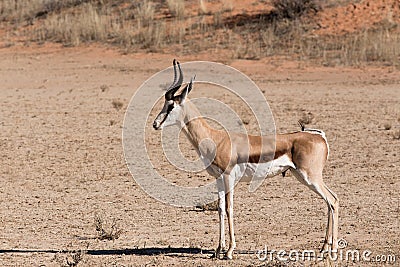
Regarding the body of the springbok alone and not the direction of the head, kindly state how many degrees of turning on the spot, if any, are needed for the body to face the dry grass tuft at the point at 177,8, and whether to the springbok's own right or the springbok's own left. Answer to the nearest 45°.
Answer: approximately 90° to the springbok's own right

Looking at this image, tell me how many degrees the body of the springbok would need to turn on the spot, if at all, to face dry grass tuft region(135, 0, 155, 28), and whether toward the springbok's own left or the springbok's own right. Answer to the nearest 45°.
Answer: approximately 90° to the springbok's own right

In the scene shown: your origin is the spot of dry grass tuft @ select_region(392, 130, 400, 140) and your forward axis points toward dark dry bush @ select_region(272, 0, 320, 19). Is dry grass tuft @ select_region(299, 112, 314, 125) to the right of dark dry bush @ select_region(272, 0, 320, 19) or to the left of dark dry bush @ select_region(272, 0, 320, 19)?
left

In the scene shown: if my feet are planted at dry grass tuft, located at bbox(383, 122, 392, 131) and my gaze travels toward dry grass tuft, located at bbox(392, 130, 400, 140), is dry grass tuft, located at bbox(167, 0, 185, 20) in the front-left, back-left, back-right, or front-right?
back-right

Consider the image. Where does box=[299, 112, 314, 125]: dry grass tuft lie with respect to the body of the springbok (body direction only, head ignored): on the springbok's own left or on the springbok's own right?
on the springbok's own right

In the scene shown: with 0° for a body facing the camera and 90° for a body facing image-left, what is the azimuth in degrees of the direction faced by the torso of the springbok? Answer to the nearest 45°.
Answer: approximately 90°
